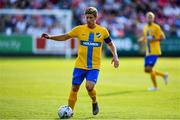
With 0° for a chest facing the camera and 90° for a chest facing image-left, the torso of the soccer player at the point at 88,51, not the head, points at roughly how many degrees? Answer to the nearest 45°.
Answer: approximately 0°
